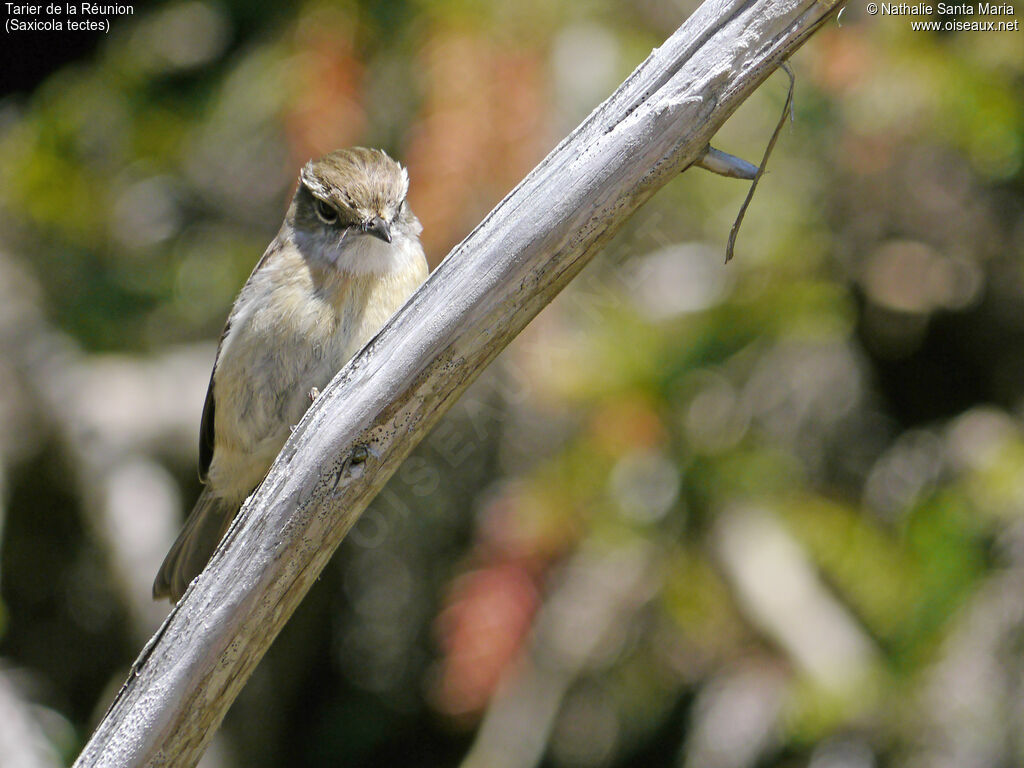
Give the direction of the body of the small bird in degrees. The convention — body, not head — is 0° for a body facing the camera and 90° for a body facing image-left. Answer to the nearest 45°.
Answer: approximately 315°
